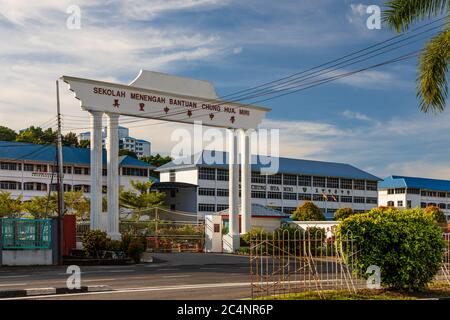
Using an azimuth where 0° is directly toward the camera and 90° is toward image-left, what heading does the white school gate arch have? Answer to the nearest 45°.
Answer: approximately 315°

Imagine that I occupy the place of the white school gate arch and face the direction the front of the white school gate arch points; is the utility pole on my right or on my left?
on my right

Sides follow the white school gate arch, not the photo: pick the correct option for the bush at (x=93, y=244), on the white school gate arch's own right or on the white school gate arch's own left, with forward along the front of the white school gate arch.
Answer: on the white school gate arch's own right

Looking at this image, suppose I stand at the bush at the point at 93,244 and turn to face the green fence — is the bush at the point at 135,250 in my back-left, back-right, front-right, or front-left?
back-left

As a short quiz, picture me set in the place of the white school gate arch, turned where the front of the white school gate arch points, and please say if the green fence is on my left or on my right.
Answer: on my right
